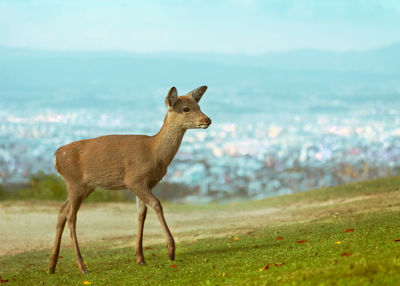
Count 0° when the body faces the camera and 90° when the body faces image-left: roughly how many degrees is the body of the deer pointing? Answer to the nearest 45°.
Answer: approximately 270°
